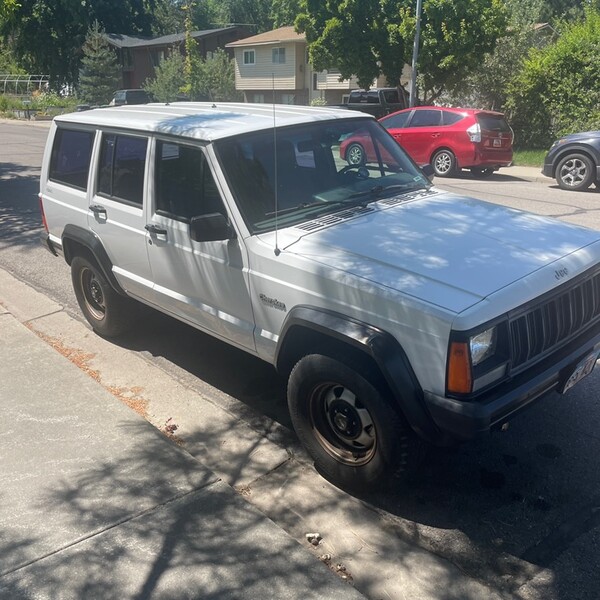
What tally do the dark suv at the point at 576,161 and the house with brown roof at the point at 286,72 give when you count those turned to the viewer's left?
1

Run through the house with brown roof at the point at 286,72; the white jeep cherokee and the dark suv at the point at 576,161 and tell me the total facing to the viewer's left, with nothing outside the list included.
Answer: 1

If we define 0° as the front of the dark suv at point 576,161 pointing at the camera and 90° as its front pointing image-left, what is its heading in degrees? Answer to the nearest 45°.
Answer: approximately 90°

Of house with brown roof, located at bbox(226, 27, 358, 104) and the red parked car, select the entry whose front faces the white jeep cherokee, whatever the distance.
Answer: the house with brown roof

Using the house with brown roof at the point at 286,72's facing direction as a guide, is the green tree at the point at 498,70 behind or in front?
in front

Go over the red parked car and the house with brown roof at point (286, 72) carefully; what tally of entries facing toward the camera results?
1

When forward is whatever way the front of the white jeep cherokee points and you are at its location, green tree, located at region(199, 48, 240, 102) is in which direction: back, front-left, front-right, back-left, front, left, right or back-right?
back-left

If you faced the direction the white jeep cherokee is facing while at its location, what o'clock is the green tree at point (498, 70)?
The green tree is roughly at 8 o'clock from the white jeep cherokee.

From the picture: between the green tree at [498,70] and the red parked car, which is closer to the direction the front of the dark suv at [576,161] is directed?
the red parked car

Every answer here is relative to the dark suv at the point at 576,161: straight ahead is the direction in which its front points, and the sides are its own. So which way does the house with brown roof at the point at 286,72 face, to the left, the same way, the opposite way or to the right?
to the left

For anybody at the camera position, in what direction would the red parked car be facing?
facing away from the viewer and to the left of the viewer

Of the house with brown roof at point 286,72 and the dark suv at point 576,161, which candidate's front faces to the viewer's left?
the dark suv

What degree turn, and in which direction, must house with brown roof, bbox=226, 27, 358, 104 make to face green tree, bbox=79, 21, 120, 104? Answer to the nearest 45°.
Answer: approximately 90° to its right

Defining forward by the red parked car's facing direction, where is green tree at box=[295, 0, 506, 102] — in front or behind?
in front
